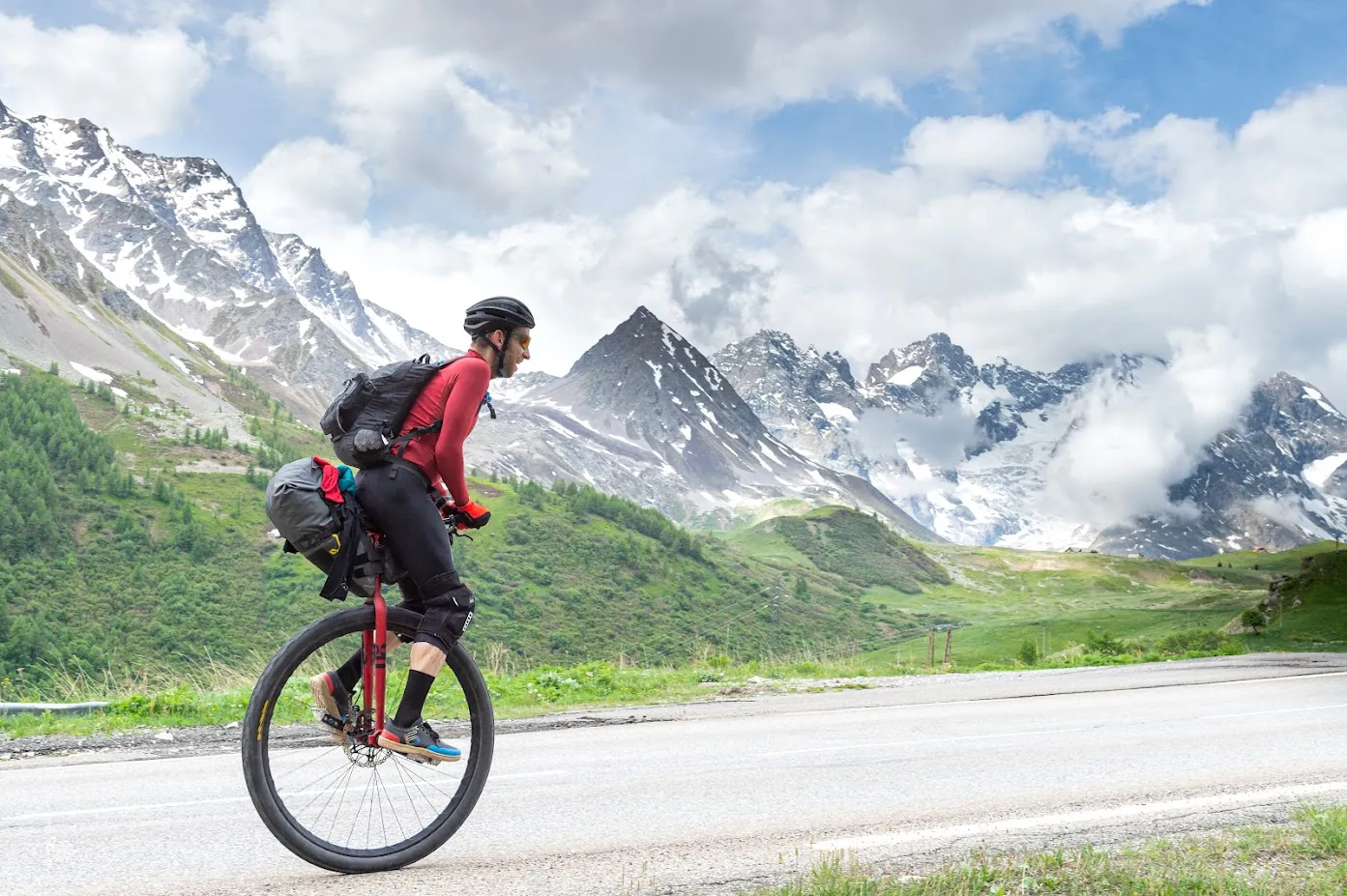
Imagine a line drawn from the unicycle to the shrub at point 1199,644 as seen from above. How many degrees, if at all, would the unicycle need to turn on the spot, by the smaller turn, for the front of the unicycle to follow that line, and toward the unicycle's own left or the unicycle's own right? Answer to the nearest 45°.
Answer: approximately 45° to the unicycle's own left

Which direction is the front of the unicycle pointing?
to the viewer's right

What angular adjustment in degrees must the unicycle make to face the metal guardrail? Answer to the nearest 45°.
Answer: approximately 90° to its left
